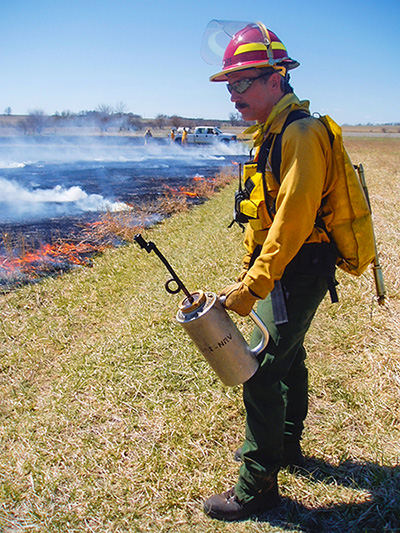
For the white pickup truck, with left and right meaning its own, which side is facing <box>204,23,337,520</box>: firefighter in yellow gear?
right

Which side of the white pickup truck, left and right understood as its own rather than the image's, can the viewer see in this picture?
right

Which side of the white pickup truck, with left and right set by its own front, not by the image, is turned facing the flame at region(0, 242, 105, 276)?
right

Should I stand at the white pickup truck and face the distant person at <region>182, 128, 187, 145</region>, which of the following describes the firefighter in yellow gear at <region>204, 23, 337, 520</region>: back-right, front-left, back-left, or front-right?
back-left
